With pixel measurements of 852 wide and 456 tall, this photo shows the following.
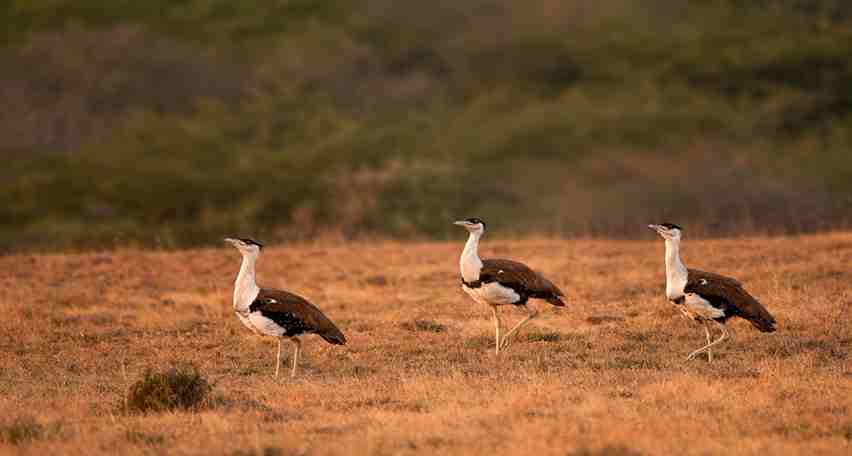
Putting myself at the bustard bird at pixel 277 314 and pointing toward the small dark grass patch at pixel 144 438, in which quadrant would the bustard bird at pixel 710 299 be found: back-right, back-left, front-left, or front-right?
back-left

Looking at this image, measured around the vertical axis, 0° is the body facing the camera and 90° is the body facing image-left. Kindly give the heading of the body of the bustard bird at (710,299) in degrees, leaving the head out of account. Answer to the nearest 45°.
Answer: approximately 90°

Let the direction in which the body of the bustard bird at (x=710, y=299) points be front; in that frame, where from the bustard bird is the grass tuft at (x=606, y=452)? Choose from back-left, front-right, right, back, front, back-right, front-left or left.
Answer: left

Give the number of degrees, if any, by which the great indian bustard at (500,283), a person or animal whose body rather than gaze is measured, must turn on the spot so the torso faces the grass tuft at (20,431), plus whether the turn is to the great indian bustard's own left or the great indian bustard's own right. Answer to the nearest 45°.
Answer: approximately 45° to the great indian bustard's own left

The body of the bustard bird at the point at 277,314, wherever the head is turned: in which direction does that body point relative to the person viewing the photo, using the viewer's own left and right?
facing to the left of the viewer

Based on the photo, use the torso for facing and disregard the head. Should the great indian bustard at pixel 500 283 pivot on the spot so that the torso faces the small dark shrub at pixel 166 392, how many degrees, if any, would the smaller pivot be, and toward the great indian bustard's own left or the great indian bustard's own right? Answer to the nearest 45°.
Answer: approximately 45° to the great indian bustard's own left

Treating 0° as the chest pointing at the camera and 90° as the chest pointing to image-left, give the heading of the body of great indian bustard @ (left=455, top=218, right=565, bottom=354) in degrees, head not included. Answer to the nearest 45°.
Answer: approximately 90°

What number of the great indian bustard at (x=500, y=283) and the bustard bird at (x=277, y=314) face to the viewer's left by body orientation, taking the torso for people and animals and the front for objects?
2
